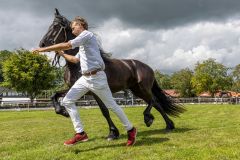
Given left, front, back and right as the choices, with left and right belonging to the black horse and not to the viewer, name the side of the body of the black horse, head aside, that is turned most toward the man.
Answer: left

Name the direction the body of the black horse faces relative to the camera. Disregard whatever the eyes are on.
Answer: to the viewer's left
